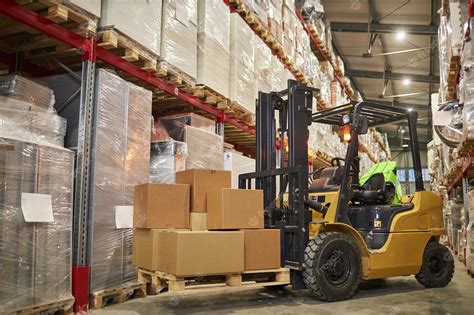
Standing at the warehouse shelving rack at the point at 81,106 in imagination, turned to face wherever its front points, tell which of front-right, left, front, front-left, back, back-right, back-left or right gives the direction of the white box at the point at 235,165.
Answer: left

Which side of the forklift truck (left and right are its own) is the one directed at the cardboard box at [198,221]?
front

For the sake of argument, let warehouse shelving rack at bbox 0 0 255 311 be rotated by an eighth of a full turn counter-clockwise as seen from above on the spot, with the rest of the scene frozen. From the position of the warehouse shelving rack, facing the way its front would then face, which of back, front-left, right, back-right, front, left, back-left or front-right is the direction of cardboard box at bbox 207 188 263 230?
front

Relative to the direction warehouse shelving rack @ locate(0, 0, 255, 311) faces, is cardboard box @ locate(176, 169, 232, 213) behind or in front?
in front

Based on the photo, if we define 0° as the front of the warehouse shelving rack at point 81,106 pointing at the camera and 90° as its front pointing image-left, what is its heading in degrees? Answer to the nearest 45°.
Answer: approximately 315°

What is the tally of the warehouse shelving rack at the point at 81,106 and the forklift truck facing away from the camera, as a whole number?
0

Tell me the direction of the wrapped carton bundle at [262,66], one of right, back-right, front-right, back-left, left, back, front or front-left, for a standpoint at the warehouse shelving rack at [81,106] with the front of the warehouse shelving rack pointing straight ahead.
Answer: left

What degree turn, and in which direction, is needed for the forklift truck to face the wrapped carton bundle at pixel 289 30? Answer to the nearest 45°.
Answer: approximately 135° to its right

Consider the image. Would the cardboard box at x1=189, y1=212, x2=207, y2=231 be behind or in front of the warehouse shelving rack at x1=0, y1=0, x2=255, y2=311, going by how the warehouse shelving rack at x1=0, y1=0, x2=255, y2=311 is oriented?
in front

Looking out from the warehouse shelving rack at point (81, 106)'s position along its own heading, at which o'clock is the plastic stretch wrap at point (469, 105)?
The plastic stretch wrap is roughly at 11 o'clock from the warehouse shelving rack.

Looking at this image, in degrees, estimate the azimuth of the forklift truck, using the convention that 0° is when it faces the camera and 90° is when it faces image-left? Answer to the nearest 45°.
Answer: approximately 45°

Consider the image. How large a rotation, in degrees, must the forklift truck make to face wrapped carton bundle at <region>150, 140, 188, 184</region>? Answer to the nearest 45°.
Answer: approximately 45° to its right

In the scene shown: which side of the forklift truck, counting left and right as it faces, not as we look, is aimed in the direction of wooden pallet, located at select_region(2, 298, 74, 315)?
front

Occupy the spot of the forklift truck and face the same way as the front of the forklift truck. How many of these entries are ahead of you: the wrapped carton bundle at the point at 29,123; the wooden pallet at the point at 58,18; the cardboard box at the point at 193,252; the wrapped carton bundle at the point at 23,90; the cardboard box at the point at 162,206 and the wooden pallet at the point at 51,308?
6
